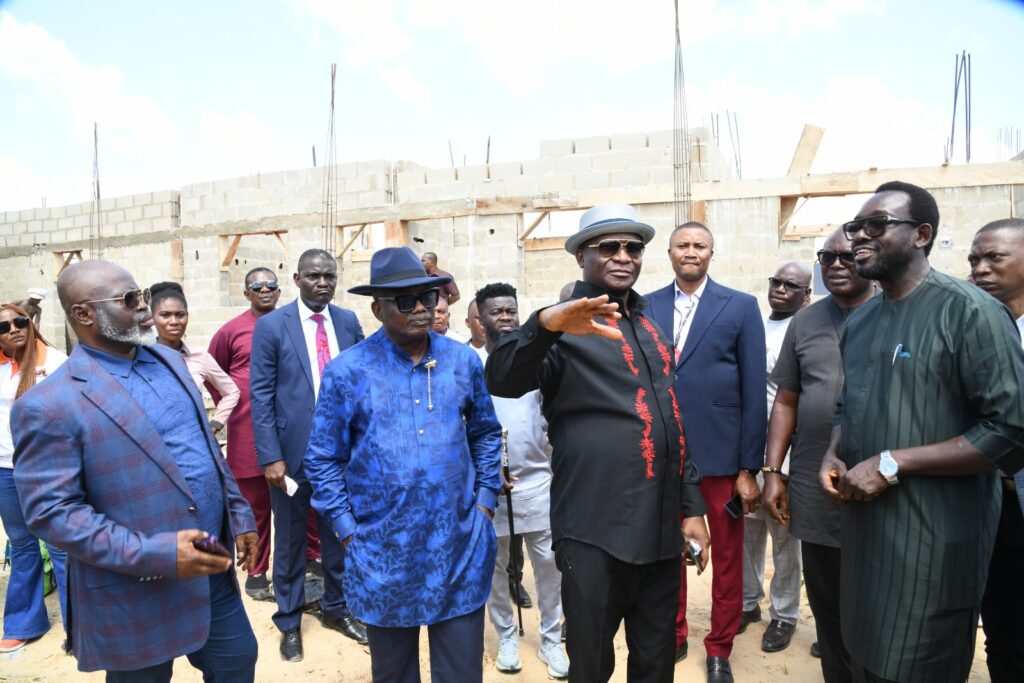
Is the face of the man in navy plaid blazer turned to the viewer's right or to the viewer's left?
to the viewer's right

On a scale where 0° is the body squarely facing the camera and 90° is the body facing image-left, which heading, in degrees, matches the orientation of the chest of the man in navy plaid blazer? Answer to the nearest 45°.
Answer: approximately 315°

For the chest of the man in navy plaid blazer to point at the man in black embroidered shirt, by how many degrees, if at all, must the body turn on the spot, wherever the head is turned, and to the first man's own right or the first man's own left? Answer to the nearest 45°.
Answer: approximately 45° to the first man's own left

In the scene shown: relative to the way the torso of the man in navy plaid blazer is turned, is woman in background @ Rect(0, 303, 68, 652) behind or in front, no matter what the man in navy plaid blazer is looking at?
behind

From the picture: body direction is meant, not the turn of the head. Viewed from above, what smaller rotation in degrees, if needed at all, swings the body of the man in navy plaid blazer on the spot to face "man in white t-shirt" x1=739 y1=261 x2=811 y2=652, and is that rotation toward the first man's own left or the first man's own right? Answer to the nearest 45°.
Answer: approximately 45° to the first man's own left

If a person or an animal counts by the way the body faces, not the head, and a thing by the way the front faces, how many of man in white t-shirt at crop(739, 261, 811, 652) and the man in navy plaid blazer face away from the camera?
0
